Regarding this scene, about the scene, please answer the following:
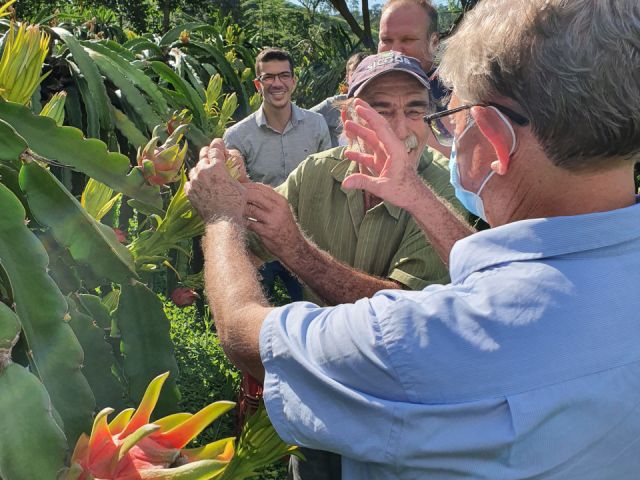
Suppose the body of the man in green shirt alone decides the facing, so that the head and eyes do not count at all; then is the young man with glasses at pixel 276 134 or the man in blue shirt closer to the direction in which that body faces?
the man in blue shirt

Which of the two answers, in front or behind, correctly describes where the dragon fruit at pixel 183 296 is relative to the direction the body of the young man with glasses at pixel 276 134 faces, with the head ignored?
in front

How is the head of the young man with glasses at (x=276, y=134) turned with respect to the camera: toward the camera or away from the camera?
toward the camera

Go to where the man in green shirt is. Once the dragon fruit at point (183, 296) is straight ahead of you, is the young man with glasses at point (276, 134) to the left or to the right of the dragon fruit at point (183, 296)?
right

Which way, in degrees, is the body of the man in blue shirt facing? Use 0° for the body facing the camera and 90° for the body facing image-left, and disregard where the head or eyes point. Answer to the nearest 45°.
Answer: approximately 135°

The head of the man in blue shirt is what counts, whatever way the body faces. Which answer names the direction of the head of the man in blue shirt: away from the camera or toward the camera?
away from the camera

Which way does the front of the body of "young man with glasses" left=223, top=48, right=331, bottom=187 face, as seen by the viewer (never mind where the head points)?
toward the camera

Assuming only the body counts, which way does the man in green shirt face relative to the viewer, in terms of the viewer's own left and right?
facing the viewer

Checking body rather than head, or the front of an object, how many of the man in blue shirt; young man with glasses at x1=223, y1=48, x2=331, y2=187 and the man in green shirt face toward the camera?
2

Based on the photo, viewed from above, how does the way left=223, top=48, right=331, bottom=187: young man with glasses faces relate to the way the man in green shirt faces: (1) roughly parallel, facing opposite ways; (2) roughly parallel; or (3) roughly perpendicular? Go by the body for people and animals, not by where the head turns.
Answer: roughly parallel

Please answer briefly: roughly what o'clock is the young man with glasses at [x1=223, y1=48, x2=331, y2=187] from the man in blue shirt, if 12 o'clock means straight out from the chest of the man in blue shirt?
The young man with glasses is roughly at 1 o'clock from the man in blue shirt.

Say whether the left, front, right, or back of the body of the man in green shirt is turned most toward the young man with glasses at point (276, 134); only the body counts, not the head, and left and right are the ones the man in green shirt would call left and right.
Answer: back

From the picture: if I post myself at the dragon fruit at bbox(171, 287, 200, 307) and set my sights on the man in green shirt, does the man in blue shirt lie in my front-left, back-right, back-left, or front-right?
front-right

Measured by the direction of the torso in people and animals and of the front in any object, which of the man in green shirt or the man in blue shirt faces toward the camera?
the man in green shirt

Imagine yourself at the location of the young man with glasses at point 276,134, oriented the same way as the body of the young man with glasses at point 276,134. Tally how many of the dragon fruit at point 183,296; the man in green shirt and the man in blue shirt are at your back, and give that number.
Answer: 0

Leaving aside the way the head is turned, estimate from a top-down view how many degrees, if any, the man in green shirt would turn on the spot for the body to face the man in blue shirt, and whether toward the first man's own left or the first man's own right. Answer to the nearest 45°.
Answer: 0° — they already face them

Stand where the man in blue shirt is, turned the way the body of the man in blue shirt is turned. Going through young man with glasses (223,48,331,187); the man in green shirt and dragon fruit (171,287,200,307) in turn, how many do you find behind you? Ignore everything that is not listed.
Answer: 0
